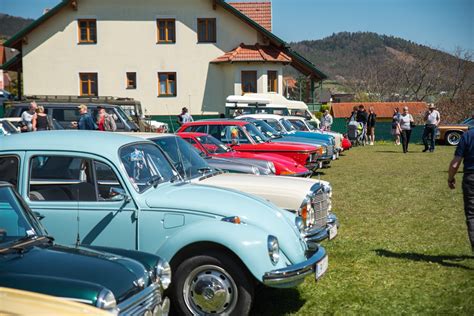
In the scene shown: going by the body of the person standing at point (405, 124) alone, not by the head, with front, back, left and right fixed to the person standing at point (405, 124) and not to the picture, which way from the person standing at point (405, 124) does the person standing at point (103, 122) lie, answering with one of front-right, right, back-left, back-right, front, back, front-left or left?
front-right

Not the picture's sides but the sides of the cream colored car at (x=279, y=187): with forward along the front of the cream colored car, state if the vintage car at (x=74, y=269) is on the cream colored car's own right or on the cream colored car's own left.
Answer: on the cream colored car's own right

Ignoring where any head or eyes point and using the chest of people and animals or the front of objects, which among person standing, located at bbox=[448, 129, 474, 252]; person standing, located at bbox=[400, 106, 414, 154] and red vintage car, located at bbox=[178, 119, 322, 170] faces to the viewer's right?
the red vintage car

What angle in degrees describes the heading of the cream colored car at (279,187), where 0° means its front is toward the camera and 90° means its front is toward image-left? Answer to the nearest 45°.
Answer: approximately 315°

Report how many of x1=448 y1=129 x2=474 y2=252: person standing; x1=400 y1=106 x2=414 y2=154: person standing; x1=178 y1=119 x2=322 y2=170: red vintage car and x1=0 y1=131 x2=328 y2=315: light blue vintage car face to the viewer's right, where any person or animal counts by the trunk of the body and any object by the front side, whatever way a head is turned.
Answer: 2

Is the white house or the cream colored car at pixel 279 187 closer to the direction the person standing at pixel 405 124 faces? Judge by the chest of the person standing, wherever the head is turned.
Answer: the cream colored car

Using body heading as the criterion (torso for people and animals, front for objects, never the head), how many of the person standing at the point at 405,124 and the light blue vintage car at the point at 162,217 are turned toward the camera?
1

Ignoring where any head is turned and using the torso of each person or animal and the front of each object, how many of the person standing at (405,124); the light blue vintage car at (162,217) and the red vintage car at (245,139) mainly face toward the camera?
1

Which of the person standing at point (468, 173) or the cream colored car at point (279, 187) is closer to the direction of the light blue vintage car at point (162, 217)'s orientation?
the person standing

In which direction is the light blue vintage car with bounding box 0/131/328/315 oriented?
to the viewer's right

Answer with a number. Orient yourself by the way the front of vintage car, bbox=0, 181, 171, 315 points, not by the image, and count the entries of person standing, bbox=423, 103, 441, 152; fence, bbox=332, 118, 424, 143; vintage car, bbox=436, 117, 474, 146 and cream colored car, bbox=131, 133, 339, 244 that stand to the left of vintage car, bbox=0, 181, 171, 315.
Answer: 4

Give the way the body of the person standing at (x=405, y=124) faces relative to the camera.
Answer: toward the camera

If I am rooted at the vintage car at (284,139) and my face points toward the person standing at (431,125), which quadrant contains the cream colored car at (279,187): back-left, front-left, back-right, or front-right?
back-right
